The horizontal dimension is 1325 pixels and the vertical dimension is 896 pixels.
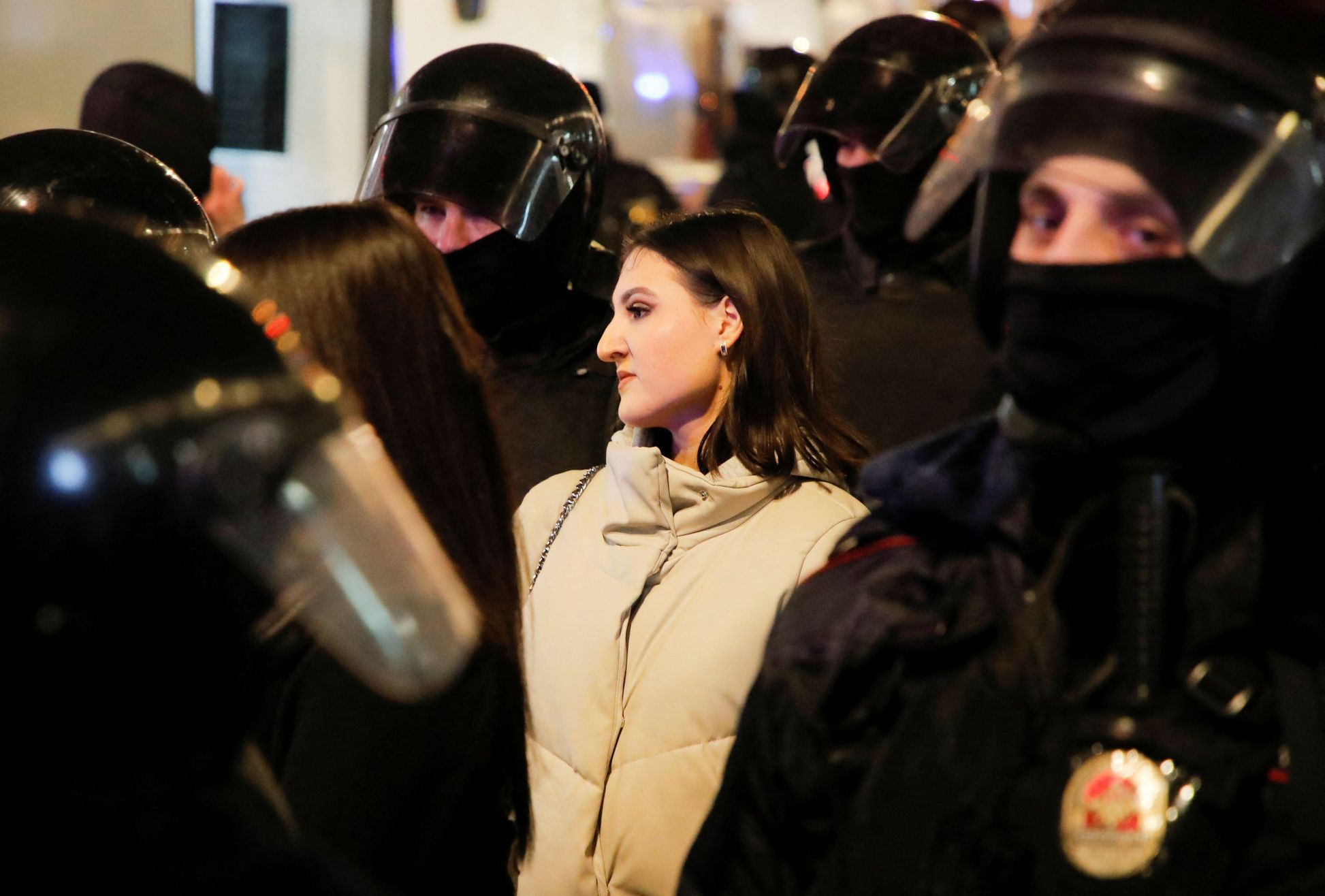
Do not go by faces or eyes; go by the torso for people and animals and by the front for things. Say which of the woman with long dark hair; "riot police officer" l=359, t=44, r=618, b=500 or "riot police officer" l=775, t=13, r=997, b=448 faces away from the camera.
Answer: the woman with long dark hair

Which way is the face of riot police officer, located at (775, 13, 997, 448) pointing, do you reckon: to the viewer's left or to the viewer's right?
to the viewer's left

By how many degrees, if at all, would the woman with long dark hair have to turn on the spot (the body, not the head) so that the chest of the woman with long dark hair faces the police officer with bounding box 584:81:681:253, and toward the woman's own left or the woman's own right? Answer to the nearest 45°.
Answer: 0° — they already face them

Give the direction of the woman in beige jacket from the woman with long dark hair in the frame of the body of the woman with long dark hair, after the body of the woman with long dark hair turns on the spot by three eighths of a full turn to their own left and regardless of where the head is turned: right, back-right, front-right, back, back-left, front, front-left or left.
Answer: back

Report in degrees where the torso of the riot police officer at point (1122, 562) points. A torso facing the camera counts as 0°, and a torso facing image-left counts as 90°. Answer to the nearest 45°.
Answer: approximately 0°

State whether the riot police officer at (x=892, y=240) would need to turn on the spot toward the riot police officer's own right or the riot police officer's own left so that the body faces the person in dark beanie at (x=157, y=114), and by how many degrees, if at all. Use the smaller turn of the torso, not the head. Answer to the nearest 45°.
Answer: approximately 45° to the riot police officer's own right

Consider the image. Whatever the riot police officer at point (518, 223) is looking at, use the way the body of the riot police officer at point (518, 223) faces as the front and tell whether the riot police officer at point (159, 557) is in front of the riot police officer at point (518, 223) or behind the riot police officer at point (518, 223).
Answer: in front

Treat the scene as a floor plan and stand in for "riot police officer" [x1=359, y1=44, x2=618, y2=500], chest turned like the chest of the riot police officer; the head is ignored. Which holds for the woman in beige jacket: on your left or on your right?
on your left

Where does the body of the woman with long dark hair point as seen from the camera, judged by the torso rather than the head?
away from the camera

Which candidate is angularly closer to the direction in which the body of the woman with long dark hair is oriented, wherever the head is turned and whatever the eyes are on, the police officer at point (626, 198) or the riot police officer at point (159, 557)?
the police officer

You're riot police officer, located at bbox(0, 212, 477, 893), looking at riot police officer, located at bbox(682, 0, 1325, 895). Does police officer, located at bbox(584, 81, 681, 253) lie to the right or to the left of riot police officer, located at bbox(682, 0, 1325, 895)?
left

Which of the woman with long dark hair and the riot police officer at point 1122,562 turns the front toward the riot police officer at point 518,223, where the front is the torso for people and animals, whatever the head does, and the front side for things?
the woman with long dark hair

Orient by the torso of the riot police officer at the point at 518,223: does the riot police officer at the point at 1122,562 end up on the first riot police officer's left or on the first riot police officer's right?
on the first riot police officer's left

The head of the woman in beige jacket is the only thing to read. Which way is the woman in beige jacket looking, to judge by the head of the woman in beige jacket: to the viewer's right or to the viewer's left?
to the viewer's left
